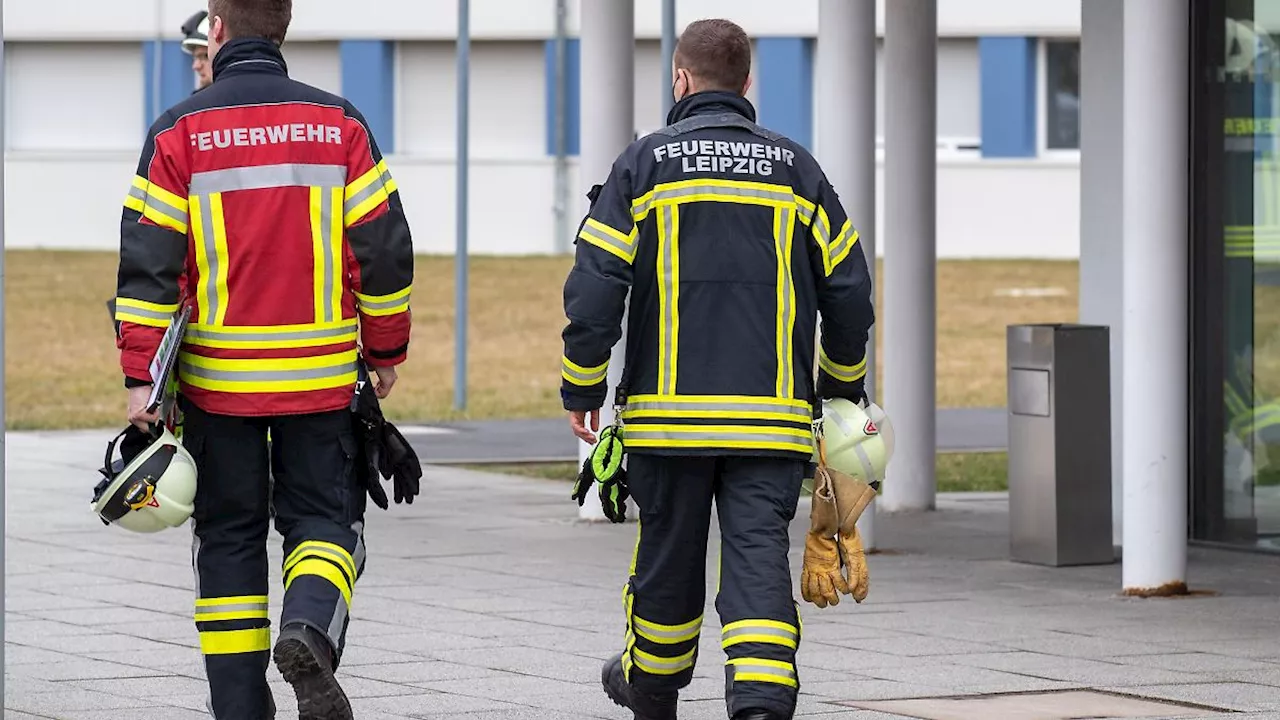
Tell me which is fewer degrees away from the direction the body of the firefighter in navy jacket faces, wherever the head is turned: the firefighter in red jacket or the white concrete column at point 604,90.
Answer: the white concrete column

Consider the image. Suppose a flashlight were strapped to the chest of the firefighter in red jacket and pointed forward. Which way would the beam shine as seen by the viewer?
away from the camera

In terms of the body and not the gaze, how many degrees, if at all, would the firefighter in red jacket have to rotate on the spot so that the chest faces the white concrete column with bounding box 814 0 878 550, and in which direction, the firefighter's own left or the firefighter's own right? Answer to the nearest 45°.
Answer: approximately 45° to the firefighter's own right

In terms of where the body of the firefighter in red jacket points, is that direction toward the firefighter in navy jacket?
no

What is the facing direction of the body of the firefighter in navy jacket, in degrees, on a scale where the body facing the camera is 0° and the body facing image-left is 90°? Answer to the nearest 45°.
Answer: approximately 180°

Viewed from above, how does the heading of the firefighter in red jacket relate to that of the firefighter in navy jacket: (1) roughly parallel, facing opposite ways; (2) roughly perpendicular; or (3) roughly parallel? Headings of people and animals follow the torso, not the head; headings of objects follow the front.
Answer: roughly parallel

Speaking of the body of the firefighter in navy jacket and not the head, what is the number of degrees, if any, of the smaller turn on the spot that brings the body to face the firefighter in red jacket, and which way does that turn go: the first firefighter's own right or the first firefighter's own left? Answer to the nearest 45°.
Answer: approximately 90° to the first firefighter's own left

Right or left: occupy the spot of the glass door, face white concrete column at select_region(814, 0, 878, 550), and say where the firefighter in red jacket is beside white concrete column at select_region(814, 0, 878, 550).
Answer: left

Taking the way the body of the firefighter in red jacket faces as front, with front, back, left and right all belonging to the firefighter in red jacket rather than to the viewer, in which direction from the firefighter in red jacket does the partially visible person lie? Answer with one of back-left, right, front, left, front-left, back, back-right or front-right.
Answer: front

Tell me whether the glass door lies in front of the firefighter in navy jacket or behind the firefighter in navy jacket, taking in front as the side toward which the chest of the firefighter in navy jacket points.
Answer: in front

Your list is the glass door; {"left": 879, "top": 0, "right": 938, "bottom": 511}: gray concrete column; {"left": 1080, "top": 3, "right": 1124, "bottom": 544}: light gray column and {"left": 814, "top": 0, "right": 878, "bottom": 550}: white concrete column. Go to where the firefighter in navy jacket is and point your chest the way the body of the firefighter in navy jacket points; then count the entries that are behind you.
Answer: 0

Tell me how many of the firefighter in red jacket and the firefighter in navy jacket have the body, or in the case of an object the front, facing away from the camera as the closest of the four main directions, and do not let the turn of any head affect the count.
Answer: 2
